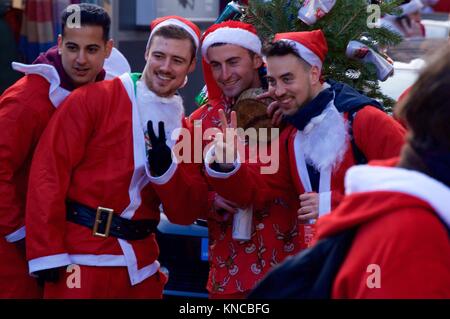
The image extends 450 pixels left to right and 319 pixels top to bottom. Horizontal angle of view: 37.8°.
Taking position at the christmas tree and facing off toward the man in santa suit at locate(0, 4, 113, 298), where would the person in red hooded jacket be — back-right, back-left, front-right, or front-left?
front-left

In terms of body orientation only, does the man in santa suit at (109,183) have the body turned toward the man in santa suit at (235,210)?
no

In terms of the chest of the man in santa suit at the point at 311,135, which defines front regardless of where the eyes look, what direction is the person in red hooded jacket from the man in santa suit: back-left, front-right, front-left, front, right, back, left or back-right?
front-left

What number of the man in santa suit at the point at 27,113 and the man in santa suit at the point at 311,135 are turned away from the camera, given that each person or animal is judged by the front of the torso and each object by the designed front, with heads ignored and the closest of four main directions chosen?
0

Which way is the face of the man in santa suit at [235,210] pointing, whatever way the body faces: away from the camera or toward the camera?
toward the camera

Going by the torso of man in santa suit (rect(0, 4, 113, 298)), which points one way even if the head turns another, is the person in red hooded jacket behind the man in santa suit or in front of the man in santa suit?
in front

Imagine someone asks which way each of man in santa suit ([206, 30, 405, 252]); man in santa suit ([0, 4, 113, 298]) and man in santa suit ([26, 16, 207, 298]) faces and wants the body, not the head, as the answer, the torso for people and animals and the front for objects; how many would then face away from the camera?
0

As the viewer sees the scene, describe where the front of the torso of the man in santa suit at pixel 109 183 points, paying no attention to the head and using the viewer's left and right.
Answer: facing the viewer and to the right of the viewer

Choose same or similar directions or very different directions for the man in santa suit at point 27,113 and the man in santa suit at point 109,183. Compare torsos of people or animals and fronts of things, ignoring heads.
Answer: same or similar directions

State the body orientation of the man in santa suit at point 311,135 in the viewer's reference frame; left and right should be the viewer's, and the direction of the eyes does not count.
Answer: facing the viewer and to the left of the viewer

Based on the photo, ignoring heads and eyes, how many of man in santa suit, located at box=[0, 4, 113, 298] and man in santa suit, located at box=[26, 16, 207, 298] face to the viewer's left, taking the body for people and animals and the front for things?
0

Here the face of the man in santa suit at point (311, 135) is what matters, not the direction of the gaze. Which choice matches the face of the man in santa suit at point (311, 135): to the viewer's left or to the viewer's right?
to the viewer's left
